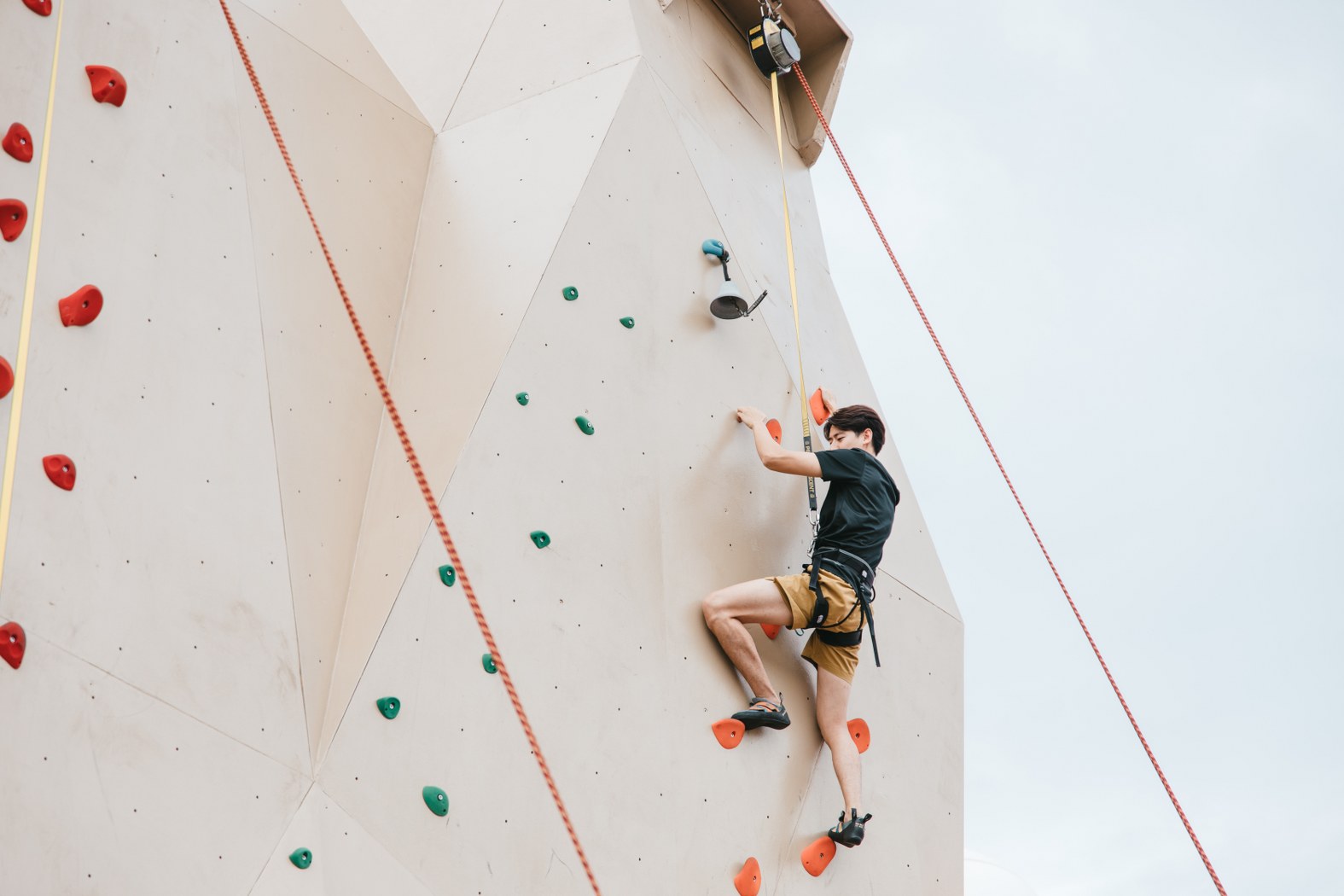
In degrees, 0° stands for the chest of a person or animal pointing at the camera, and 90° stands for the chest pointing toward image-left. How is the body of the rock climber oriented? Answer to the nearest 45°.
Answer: approximately 90°

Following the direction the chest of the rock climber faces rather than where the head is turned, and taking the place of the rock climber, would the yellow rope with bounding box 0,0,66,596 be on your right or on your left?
on your left

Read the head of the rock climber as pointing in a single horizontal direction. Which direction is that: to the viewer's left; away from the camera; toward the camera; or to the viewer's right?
to the viewer's left

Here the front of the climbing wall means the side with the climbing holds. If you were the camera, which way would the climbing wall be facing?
facing the viewer

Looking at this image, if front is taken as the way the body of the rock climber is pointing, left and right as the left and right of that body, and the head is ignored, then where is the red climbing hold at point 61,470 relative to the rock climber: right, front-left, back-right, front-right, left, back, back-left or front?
front-left
